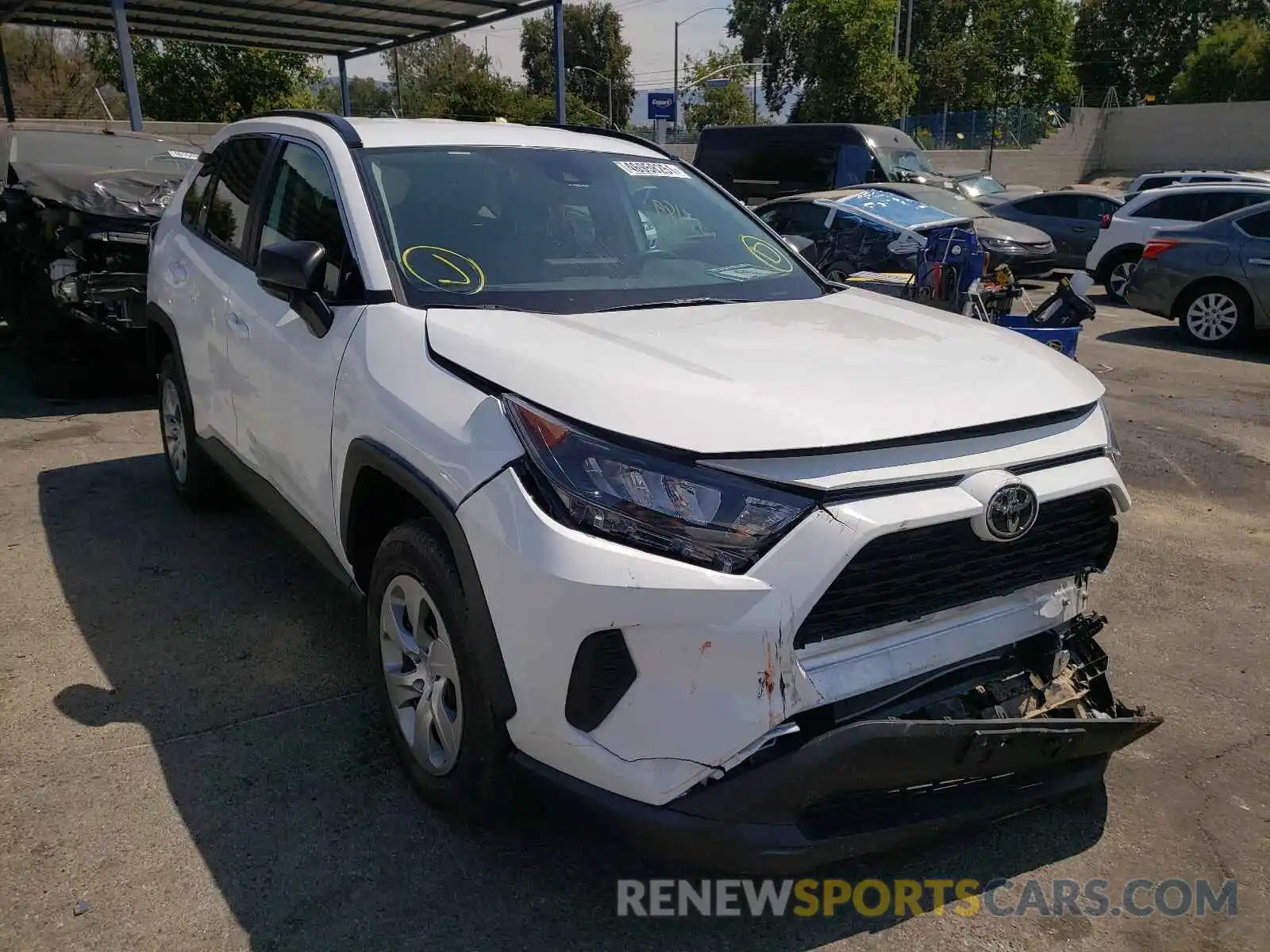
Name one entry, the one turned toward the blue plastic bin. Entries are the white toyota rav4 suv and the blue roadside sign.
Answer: the blue roadside sign

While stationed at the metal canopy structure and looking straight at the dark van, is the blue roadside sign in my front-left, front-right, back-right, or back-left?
front-left

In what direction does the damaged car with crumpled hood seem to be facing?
toward the camera

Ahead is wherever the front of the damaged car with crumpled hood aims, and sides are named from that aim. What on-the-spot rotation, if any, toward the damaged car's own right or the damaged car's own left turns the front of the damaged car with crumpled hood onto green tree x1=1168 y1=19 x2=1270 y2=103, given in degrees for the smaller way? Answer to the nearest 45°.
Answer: approximately 135° to the damaged car's own left

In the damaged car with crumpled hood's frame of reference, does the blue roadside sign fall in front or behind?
behind

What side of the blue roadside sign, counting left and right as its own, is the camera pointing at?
front

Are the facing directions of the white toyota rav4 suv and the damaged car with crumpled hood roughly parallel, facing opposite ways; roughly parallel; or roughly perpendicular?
roughly parallel

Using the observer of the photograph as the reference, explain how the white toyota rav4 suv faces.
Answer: facing the viewer and to the right of the viewer

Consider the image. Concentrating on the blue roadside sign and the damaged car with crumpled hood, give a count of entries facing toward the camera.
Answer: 2

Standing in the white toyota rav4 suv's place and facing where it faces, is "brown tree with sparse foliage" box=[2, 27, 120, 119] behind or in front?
behind

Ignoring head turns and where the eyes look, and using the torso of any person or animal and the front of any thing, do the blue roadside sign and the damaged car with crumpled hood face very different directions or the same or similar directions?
same or similar directions

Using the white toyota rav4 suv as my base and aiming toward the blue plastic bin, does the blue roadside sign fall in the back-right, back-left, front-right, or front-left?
front-left

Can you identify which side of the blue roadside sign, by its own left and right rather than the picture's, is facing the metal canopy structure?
front

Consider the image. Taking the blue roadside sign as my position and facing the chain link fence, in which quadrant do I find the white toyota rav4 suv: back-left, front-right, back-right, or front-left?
front-right

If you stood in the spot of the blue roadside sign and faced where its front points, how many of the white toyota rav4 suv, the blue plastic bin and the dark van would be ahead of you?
3
